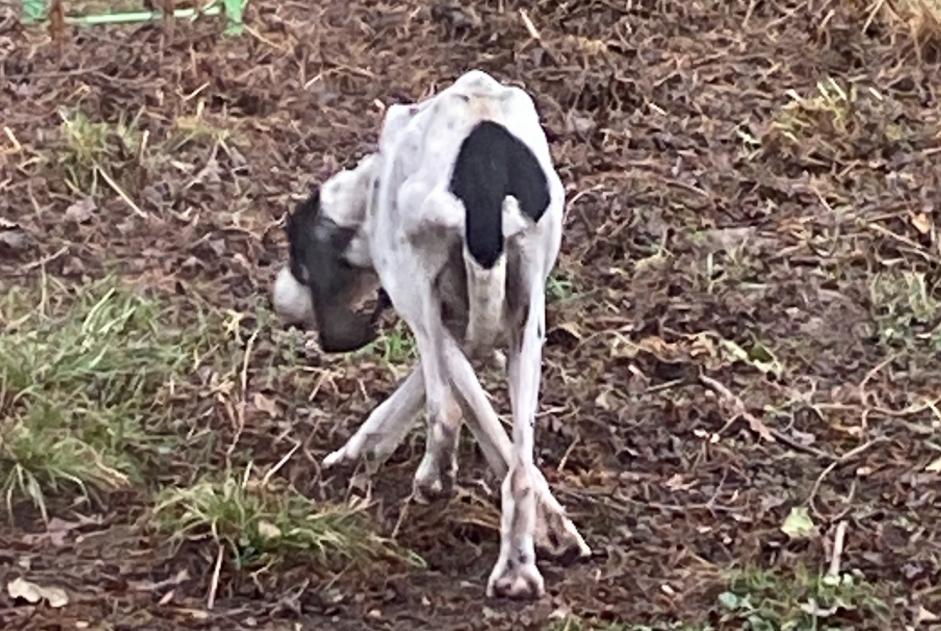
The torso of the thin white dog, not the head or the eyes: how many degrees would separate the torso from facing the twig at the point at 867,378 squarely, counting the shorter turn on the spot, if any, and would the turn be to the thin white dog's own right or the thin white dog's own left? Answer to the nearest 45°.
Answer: approximately 90° to the thin white dog's own right

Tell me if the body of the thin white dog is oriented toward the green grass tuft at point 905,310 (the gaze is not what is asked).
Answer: no

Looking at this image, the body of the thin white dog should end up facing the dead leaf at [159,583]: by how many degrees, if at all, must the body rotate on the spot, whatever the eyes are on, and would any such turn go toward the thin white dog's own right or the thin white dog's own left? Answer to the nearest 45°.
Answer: approximately 135° to the thin white dog's own left

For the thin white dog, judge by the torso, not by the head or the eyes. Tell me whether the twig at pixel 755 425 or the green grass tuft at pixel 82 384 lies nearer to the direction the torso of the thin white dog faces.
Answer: the green grass tuft

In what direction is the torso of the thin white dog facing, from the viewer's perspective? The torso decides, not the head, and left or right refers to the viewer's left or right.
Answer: facing away from the viewer and to the left of the viewer

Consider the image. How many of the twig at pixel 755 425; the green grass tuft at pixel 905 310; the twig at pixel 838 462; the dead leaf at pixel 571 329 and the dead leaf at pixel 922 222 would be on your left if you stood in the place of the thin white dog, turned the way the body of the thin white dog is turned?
0

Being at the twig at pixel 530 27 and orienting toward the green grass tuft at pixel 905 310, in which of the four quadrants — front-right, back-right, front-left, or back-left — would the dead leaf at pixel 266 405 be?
front-right

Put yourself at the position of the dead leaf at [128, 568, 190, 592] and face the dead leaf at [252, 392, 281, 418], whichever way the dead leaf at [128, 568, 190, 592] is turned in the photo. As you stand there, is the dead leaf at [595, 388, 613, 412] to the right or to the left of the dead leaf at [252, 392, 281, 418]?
right

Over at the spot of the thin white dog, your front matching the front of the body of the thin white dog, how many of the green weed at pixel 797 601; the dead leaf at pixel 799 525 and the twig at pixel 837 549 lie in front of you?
0

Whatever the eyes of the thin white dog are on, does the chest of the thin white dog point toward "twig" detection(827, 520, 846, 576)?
no

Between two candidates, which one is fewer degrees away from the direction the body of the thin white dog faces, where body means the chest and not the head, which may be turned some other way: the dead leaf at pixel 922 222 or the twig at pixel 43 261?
the twig

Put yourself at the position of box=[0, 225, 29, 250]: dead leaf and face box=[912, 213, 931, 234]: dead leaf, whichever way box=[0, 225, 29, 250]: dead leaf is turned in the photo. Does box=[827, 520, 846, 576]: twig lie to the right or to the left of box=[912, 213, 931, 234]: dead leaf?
right

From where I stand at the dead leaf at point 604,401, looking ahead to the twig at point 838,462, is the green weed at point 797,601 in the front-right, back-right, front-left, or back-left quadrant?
front-right
